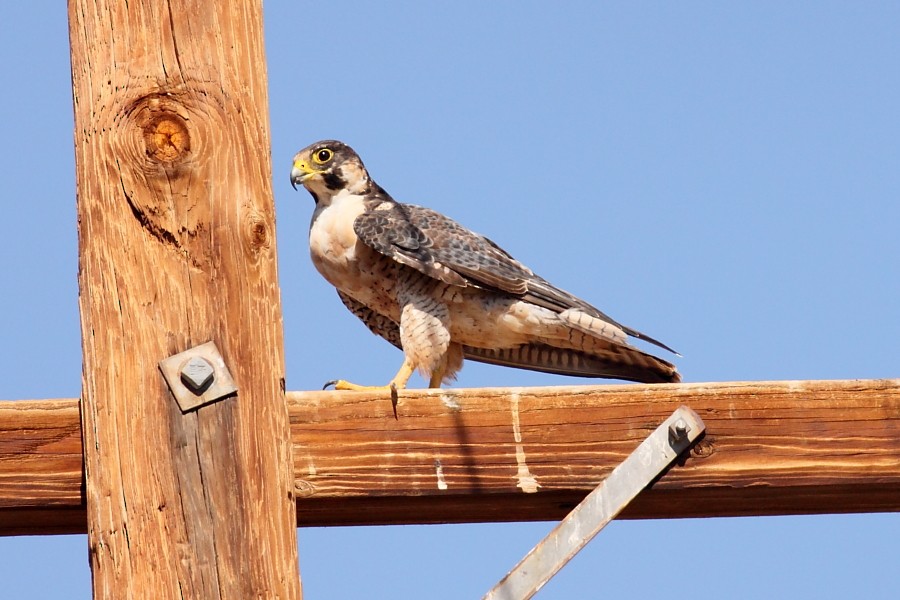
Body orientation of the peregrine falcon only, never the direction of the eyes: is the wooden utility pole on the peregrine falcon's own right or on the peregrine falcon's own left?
on the peregrine falcon's own left

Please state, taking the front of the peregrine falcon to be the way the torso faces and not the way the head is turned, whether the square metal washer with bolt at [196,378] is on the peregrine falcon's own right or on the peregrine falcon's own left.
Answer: on the peregrine falcon's own left

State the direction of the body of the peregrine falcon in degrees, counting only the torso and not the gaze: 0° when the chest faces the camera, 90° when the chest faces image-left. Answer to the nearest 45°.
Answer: approximately 90°

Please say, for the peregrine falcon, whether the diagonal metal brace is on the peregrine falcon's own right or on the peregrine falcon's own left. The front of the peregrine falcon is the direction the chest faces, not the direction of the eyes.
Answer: on the peregrine falcon's own left

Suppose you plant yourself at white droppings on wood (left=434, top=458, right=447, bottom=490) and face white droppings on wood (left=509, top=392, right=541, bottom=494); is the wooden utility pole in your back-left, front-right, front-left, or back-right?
back-right

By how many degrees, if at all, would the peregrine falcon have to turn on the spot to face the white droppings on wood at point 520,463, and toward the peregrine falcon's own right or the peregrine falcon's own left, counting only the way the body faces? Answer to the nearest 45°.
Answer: approximately 90° to the peregrine falcon's own left

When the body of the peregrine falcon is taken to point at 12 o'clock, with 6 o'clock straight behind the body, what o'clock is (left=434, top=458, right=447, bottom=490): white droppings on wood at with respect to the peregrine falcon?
The white droppings on wood is roughly at 9 o'clock from the peregrine falcon.
